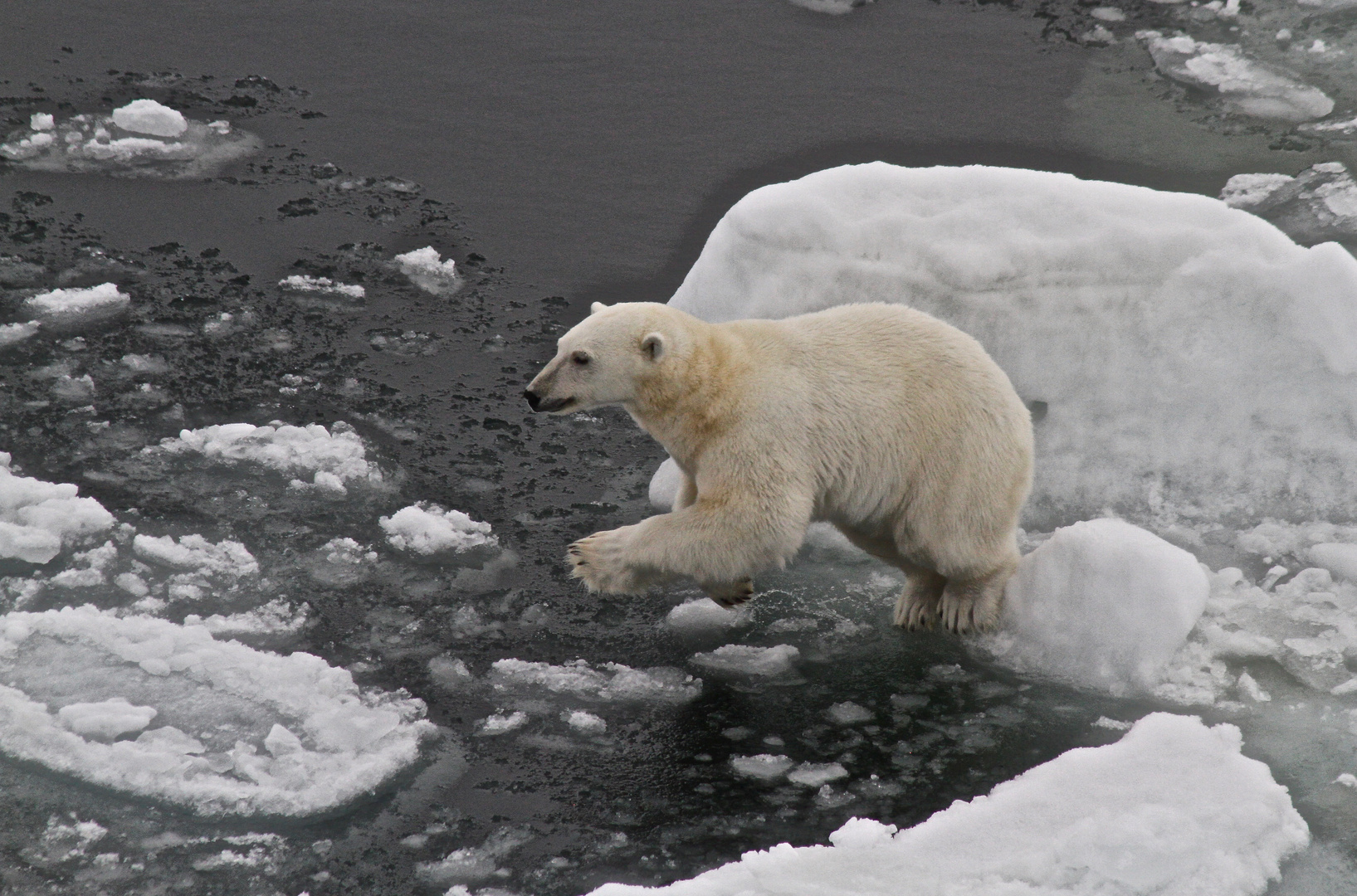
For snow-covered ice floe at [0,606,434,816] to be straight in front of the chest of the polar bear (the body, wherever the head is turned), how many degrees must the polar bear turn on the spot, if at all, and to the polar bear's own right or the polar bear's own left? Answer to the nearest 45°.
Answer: approximately 45° to the polar bear's own left

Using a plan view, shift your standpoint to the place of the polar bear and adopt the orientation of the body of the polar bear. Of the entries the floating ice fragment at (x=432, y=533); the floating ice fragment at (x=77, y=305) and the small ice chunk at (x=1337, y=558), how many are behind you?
1

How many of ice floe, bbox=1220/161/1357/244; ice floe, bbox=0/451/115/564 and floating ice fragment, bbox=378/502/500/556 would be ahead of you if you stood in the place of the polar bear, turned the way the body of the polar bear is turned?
2

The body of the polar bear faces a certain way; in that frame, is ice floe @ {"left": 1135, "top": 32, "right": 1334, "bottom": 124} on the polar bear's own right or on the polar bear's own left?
on the polar bear's own right

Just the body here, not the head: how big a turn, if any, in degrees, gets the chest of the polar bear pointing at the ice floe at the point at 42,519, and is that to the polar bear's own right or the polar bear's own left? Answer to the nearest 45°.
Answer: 0° — it already faces it

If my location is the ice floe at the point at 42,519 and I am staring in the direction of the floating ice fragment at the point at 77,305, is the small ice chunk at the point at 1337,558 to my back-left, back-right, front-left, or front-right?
back-right

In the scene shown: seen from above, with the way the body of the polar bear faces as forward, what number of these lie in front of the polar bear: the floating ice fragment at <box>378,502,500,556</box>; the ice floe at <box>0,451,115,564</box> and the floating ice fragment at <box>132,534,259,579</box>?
3

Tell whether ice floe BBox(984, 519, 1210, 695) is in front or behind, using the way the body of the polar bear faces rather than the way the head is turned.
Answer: behind

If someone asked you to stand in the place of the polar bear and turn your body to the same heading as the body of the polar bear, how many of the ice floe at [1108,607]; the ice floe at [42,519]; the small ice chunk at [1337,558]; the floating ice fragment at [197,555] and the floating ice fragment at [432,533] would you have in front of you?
3

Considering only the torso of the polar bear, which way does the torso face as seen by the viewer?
to the viewer's left

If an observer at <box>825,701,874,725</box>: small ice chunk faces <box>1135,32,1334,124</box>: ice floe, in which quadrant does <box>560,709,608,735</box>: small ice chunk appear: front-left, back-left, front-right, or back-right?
back-left

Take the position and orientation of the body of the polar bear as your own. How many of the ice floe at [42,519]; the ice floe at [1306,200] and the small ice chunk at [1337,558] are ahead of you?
1
